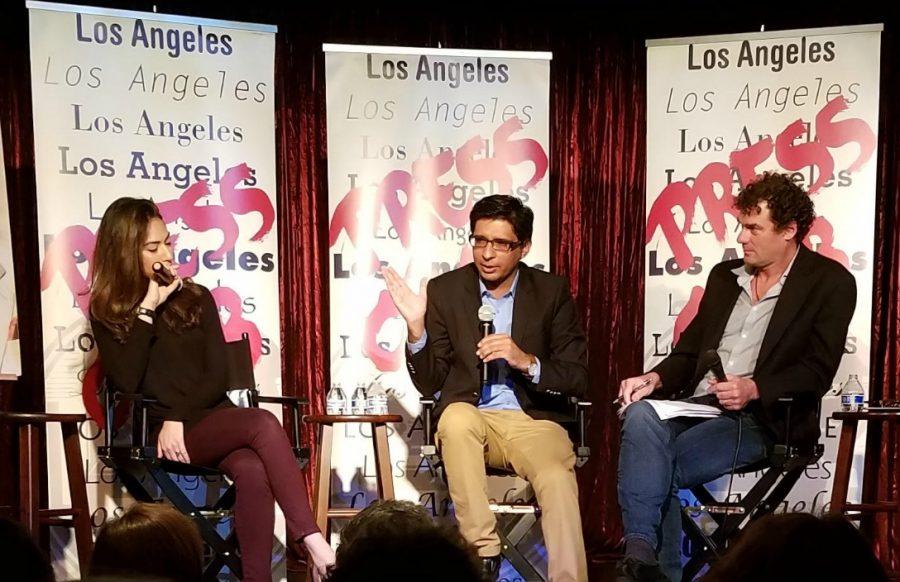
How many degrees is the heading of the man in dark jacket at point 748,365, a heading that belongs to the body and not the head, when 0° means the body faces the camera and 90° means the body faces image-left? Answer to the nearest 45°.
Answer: approximately 45°

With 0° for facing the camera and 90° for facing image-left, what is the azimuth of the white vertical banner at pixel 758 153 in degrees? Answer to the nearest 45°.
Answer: approximately 0°

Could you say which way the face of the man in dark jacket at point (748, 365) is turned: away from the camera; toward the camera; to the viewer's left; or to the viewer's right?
to the viewer's left

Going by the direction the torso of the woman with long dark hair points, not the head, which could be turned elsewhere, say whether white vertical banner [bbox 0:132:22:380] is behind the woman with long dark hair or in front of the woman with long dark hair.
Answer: behind

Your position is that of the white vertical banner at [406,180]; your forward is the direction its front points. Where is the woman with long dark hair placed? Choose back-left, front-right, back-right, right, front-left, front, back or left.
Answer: front-right

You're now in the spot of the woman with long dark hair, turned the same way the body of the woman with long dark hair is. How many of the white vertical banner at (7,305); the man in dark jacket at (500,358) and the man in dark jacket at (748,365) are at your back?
1

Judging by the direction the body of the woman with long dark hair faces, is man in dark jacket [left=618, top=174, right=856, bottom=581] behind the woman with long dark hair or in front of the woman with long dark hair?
in front
